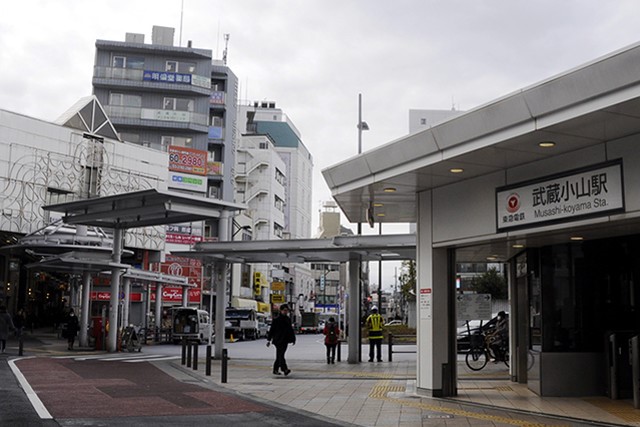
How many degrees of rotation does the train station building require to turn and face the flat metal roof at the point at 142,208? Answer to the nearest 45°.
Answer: approximately 90° to its right

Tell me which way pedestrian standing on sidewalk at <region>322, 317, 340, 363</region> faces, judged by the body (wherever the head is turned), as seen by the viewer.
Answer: away from the camera

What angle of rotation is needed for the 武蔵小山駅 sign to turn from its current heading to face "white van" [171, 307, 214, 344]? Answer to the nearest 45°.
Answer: approximately 90° to its right

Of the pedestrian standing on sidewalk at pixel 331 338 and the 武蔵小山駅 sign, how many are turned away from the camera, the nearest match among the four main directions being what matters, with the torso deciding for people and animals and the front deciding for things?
1

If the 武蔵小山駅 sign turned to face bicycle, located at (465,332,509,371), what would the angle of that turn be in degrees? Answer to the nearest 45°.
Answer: approximately 135° to its right

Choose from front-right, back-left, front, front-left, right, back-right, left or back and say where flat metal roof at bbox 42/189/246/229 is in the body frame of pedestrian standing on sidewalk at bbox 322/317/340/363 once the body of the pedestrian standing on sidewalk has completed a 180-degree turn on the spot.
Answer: right
